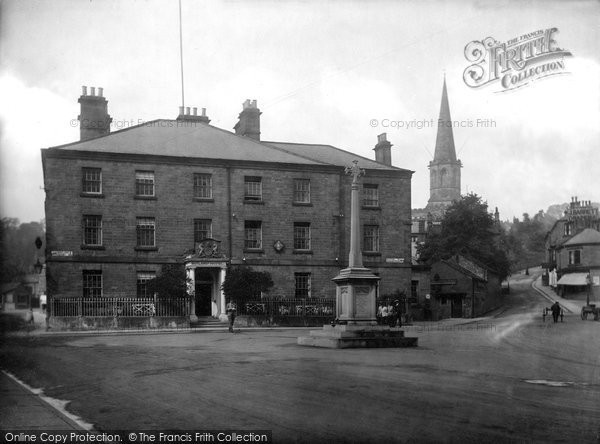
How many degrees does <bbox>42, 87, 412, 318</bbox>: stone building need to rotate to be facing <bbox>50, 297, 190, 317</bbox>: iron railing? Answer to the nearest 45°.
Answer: approximately 45° to its right

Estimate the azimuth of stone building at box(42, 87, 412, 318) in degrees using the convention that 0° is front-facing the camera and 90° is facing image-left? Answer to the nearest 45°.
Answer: approximately 0°

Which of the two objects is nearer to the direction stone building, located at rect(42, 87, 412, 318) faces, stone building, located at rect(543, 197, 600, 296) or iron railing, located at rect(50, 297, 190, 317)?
the iron railing

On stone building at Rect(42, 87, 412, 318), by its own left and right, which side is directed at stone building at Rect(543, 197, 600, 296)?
left

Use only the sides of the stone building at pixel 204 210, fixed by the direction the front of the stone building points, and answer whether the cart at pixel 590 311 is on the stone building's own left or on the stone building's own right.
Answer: on the stone building's own left
